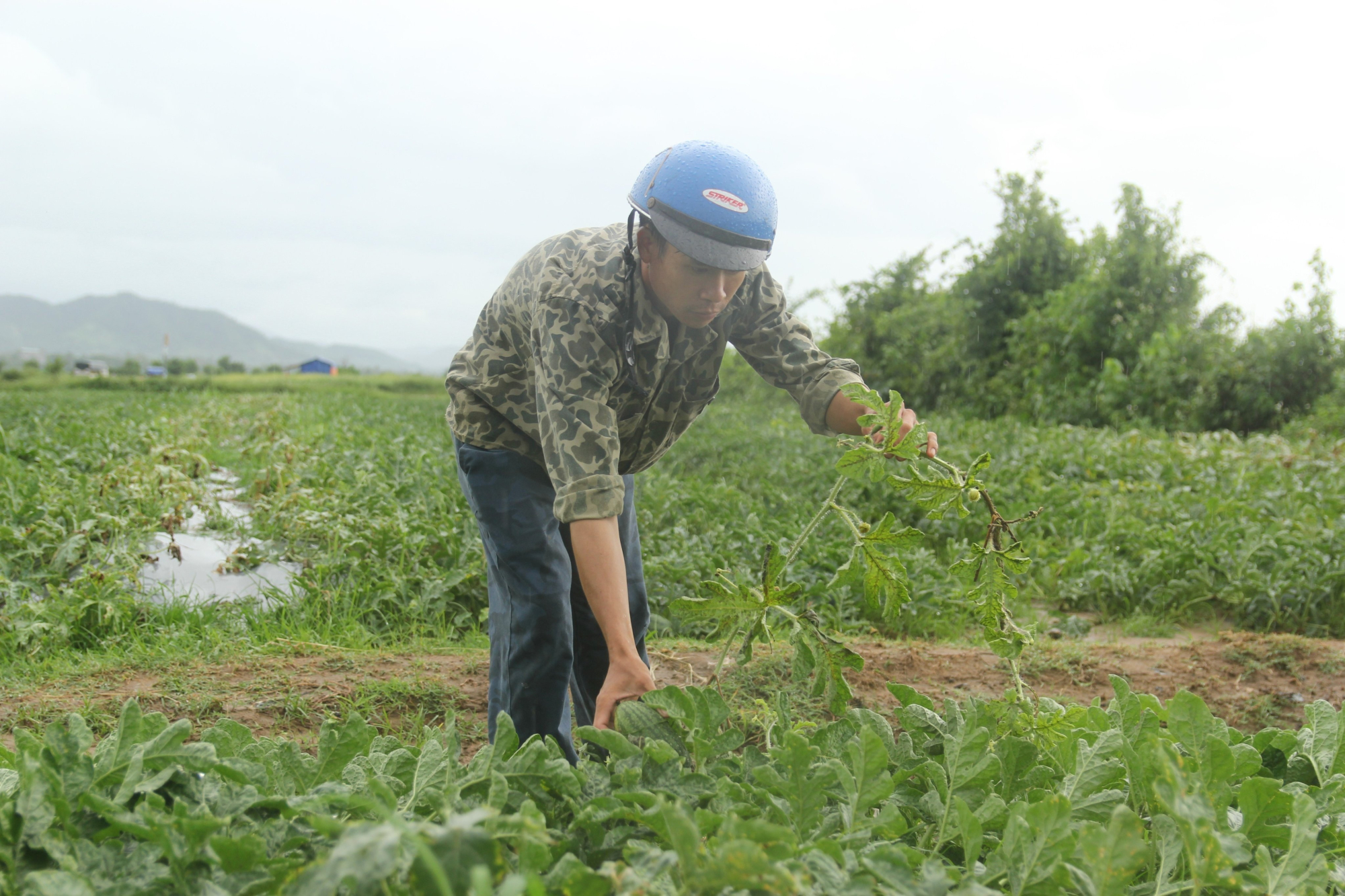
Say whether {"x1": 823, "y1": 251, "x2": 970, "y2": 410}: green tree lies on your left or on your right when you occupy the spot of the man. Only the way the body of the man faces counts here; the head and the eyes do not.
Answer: on your left

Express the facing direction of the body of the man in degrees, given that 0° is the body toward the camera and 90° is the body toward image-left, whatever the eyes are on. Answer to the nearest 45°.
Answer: approximately 315°
